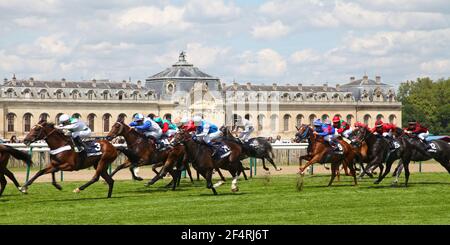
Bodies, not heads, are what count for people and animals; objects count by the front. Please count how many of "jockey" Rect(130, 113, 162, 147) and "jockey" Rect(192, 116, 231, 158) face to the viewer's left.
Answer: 2

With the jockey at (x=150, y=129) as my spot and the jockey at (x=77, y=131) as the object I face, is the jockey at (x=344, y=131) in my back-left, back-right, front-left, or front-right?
back-left

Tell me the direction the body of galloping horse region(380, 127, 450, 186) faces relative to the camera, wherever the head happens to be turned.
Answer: to the viewer's left

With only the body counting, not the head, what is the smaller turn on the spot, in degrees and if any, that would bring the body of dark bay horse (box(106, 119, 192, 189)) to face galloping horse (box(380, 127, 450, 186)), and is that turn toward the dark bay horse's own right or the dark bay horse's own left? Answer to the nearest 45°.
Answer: approximately 180°

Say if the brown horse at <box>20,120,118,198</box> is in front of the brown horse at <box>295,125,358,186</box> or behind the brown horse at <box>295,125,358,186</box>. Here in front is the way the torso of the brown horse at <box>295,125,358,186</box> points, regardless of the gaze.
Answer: in front

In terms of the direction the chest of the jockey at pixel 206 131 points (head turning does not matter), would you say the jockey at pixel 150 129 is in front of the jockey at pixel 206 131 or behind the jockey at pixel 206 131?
in front

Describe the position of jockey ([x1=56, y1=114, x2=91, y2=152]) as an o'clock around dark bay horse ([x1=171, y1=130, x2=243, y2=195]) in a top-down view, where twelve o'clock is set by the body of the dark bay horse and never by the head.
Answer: The jockey is roughly at 12 o'clock from the dark bay horse.

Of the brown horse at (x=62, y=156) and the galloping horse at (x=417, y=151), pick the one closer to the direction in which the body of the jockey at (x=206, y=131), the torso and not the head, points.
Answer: the brown horse

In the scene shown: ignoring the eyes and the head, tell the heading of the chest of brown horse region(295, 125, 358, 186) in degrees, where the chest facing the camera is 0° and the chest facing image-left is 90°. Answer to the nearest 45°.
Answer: approximately 90°

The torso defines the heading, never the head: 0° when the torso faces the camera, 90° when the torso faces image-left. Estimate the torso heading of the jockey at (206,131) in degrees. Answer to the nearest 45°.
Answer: approximately 90°

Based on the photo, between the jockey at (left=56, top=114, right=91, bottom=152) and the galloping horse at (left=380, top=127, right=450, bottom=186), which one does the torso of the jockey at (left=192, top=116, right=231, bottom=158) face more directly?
the jockey

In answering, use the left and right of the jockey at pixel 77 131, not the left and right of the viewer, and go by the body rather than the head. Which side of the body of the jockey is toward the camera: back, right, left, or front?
left

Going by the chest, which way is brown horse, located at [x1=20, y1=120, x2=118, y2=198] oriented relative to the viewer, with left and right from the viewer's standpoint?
facing to the left of the viewer

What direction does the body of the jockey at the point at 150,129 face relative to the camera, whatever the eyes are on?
to the viewer's left
